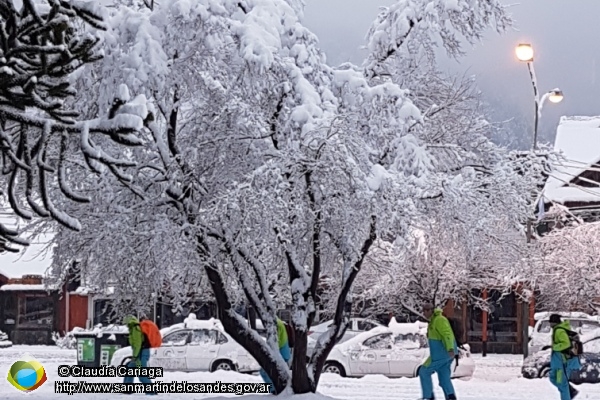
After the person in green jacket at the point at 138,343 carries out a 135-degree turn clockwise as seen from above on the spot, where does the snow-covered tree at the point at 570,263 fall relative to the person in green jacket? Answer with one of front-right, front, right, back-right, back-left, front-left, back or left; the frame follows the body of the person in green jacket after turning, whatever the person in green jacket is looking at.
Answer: front

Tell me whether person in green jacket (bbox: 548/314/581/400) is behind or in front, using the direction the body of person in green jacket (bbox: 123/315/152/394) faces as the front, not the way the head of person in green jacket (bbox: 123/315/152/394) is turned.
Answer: behind

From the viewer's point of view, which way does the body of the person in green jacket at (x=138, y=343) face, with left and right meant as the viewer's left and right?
facing to the left of the viewer

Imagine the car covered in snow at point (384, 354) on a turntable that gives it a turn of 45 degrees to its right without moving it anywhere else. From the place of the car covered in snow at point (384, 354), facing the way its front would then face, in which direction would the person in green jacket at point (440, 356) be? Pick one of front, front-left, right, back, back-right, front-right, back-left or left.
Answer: back-left

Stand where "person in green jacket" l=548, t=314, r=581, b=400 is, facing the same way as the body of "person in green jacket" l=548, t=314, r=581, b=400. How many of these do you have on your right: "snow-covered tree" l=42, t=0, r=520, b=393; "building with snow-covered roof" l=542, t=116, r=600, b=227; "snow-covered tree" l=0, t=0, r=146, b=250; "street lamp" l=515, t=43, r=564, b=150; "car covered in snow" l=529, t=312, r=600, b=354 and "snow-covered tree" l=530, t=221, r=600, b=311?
4

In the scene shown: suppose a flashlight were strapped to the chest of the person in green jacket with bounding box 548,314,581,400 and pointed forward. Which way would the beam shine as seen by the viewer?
to the viewer's left

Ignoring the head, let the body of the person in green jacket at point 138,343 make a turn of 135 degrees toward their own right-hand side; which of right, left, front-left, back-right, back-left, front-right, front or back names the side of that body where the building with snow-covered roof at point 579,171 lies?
front

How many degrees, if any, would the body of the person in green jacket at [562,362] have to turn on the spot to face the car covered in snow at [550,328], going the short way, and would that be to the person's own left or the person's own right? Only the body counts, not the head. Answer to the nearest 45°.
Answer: approximately 90° to the person's own right

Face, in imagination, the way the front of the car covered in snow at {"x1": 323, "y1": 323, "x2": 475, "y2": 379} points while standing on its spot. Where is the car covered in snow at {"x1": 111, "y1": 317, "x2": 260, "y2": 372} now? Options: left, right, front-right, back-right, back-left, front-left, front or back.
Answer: front

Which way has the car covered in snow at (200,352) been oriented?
to the viewer's left

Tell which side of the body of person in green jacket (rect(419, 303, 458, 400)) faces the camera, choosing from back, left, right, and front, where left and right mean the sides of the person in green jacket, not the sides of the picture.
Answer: left
